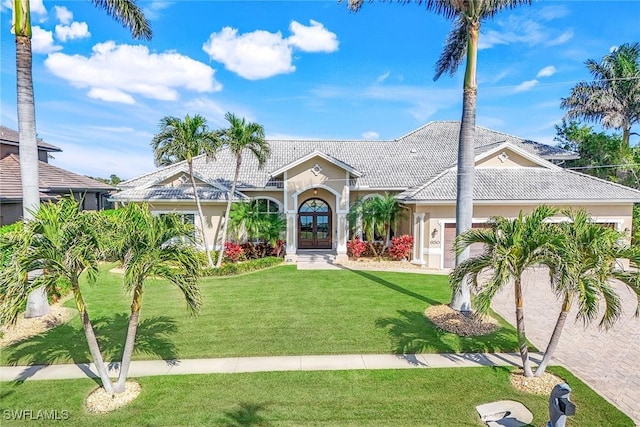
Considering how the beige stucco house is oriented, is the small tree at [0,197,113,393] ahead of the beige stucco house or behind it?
ahead

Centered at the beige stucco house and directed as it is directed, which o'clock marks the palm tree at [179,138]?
The palm tree is roughly at 2 o'clock from the beige stucco house.

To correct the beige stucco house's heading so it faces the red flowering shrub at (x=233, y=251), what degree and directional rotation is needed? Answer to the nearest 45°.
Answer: approximately 90° to its right

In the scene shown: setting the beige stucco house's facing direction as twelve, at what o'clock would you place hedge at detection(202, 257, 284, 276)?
The hedge is roughly at 2 o'clock from the beige stucco house.

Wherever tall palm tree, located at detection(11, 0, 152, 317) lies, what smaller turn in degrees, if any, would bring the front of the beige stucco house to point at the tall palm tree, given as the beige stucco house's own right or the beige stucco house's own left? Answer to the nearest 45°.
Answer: approximately 45° to the beige stucco house's own right

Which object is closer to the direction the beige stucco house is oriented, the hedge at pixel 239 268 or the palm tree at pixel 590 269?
the palm tree

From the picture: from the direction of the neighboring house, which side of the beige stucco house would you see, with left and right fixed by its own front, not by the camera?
right

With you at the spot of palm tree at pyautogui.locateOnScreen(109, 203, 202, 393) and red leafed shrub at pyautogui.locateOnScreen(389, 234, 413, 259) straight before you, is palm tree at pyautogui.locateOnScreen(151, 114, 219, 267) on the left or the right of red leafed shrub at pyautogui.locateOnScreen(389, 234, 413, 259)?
left

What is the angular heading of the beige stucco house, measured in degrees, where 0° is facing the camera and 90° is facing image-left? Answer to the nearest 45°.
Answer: approximately 0°

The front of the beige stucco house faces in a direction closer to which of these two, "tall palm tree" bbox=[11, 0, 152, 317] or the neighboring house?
the tall palm tree

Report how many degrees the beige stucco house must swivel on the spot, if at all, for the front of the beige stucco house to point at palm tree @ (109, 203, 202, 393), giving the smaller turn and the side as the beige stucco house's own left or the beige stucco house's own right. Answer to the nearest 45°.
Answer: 0° — it already faces it

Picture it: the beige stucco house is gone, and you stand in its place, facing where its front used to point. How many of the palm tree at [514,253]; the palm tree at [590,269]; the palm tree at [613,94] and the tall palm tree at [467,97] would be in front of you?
3

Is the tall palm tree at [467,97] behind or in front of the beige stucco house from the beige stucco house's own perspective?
in front
